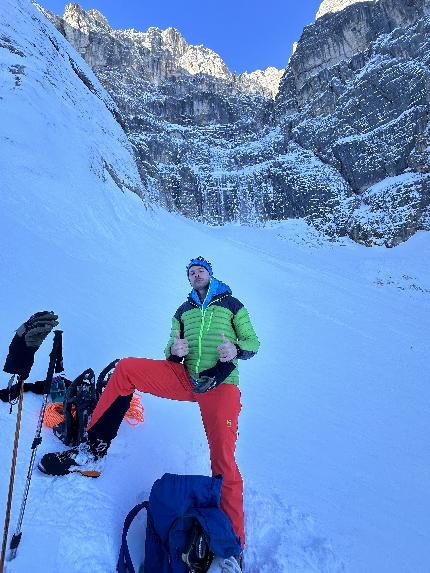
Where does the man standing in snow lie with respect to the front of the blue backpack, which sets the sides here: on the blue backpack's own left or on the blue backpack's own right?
on the blue backpack's own left

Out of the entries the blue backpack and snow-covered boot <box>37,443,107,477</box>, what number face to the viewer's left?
1

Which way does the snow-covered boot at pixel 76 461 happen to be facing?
to the viewer's left

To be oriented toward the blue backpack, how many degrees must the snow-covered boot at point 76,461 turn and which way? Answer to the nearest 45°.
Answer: approximately 135° to its left
